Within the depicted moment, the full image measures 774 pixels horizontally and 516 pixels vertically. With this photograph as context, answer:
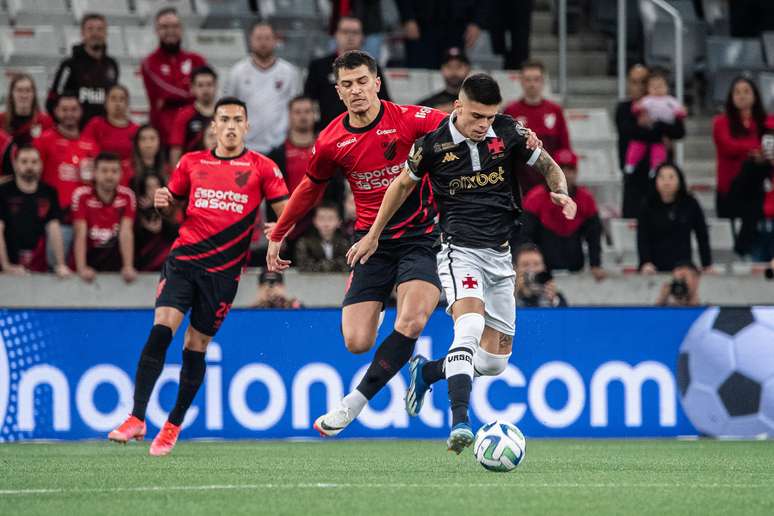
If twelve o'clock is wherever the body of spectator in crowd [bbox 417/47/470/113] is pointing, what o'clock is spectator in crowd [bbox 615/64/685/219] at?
spectator in crowd [bbox 615/64/685/219] is roughly at 8 o'clock from spectator in crowd [bbox 417/47/470/113].

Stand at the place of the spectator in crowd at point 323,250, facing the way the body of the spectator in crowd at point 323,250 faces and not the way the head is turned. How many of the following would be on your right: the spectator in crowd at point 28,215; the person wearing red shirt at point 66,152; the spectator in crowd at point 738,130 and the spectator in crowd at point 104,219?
3

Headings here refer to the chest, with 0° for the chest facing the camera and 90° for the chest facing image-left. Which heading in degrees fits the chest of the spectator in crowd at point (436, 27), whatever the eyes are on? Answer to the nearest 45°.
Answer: approximately 0°

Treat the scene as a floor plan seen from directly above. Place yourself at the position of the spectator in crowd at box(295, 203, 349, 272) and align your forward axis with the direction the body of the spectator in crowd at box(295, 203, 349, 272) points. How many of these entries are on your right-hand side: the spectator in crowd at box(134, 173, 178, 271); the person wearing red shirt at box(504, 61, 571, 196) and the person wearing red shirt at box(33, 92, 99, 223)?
2

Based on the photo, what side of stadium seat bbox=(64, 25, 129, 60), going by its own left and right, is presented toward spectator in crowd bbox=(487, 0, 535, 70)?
left
